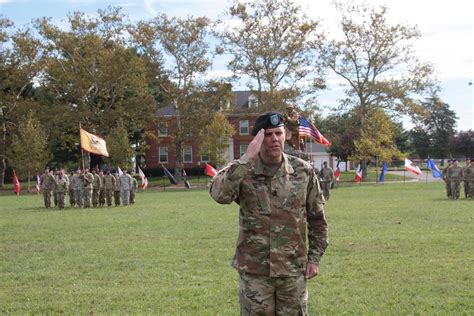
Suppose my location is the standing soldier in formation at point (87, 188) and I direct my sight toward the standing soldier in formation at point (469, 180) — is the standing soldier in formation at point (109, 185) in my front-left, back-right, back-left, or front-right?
front-left

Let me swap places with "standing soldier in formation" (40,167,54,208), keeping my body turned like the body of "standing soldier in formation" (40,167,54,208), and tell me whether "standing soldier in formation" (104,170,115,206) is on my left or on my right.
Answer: on my left

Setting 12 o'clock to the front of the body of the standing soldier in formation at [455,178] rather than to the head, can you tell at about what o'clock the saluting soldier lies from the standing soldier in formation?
The saluting soldier is roughly at 12 o'clock from the standing soldier in formation.

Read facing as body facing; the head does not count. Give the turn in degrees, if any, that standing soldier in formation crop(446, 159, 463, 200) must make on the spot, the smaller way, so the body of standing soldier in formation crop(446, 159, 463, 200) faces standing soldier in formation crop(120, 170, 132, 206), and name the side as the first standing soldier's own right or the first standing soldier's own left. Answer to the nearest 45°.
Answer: approximately 90° to the first standing soldier's own right

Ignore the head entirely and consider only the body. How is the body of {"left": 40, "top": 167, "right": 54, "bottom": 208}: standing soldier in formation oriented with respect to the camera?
toward the camera

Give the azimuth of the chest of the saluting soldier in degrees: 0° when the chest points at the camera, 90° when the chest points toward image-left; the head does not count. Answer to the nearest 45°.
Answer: approximately 0°

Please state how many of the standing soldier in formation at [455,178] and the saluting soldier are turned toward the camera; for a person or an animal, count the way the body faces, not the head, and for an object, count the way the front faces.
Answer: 2

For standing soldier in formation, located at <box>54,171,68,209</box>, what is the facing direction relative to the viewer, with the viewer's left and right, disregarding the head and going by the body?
facing the viewer

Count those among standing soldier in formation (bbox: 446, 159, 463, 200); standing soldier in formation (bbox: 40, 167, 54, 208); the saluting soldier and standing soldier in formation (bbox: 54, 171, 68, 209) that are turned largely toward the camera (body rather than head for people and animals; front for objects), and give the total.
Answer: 4
